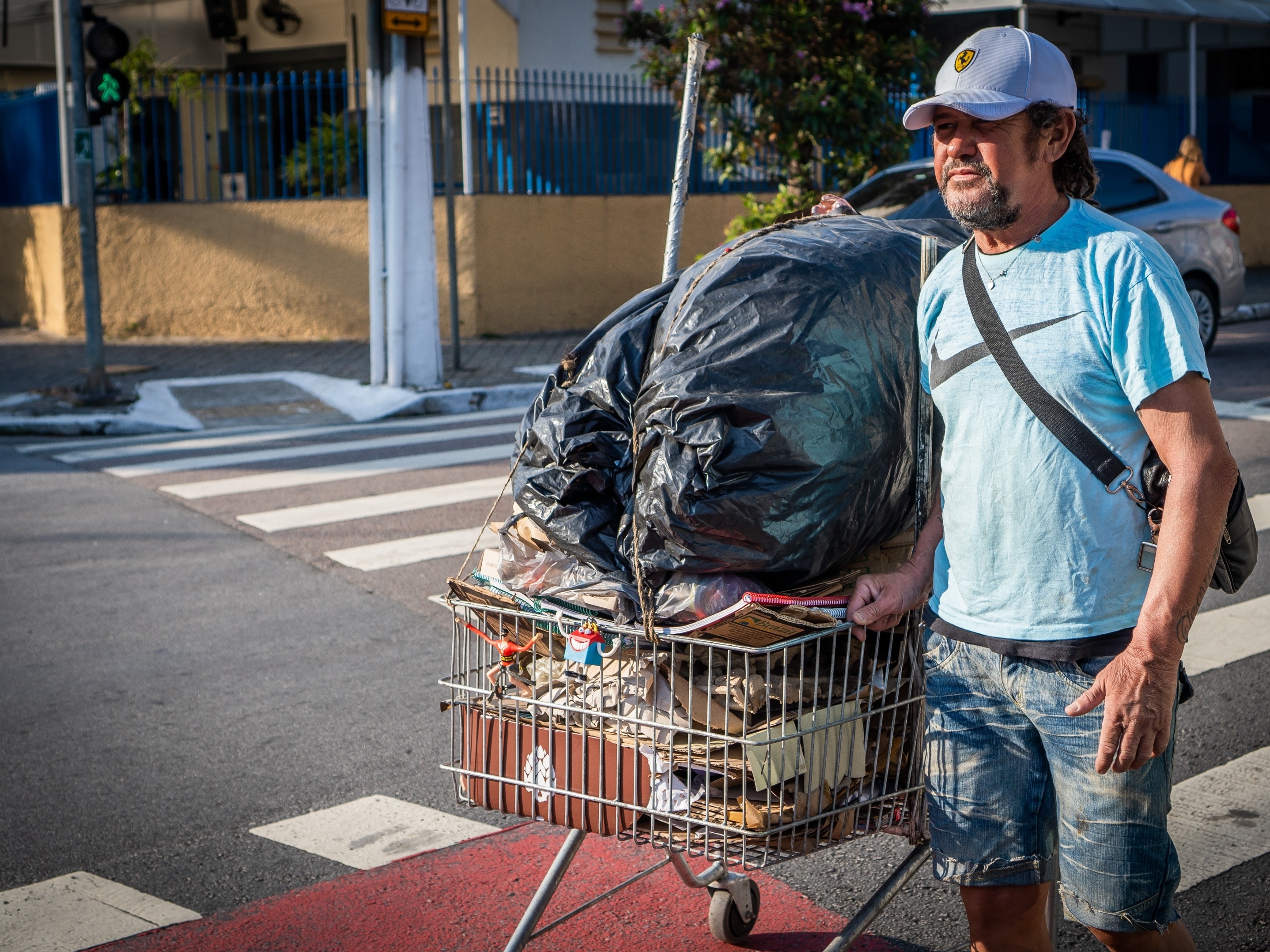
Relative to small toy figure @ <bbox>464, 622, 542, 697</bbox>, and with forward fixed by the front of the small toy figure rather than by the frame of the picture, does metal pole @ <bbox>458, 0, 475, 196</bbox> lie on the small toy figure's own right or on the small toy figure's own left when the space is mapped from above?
on the small toy figure's own right

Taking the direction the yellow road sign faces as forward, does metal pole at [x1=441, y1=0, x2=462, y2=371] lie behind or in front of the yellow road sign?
behind

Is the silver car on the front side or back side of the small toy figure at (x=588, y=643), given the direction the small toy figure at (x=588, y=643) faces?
on the back side

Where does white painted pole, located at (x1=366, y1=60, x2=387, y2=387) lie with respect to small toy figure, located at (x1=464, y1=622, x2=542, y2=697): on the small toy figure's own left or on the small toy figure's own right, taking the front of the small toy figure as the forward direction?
on the small toy figure's own right

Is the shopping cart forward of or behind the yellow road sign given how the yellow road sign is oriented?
forward

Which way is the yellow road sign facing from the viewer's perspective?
toward the camera

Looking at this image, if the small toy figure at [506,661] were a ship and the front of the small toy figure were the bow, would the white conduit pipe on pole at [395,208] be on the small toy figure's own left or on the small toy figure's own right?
on the small toy figure's own right

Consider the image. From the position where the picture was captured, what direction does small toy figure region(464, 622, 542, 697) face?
facing the viewer and to the left of the viewer

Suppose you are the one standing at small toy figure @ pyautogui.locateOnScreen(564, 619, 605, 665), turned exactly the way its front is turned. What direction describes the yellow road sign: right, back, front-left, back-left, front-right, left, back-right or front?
back-right

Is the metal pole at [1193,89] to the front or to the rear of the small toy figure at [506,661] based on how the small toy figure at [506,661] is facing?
to the rear

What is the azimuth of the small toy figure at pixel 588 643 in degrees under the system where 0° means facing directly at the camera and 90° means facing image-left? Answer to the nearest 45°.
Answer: approximately 45°

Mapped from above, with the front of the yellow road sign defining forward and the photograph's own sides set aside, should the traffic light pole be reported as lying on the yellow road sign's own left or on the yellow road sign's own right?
on the yellow road sign's own right

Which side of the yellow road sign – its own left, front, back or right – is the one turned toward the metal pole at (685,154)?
front
